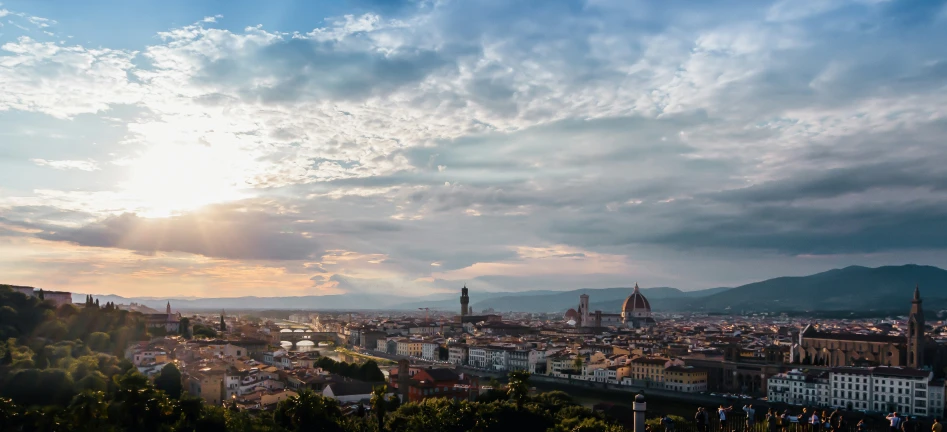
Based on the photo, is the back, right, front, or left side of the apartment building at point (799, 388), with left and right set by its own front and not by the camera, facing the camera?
front

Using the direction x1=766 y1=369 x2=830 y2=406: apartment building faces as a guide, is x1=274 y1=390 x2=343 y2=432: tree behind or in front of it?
in front

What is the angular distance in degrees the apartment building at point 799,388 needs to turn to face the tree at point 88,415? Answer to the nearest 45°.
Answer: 0° — it already faces it

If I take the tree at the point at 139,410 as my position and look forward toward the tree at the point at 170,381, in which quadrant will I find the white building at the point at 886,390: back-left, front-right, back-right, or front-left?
front-right

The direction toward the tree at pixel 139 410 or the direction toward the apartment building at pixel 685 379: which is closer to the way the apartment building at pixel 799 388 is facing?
the tree

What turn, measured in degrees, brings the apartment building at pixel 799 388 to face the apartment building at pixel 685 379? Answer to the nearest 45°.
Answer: approximately 135° to its right

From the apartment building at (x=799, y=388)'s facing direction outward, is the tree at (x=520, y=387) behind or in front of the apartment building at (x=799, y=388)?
in front
